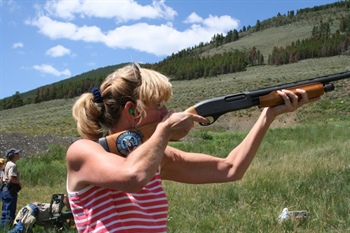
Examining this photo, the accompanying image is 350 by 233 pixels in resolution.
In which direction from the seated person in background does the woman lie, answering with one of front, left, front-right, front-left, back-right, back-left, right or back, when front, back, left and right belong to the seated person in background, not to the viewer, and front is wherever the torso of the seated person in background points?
right

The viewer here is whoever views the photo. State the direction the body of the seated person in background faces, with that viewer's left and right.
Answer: facing to the right of the viewer
